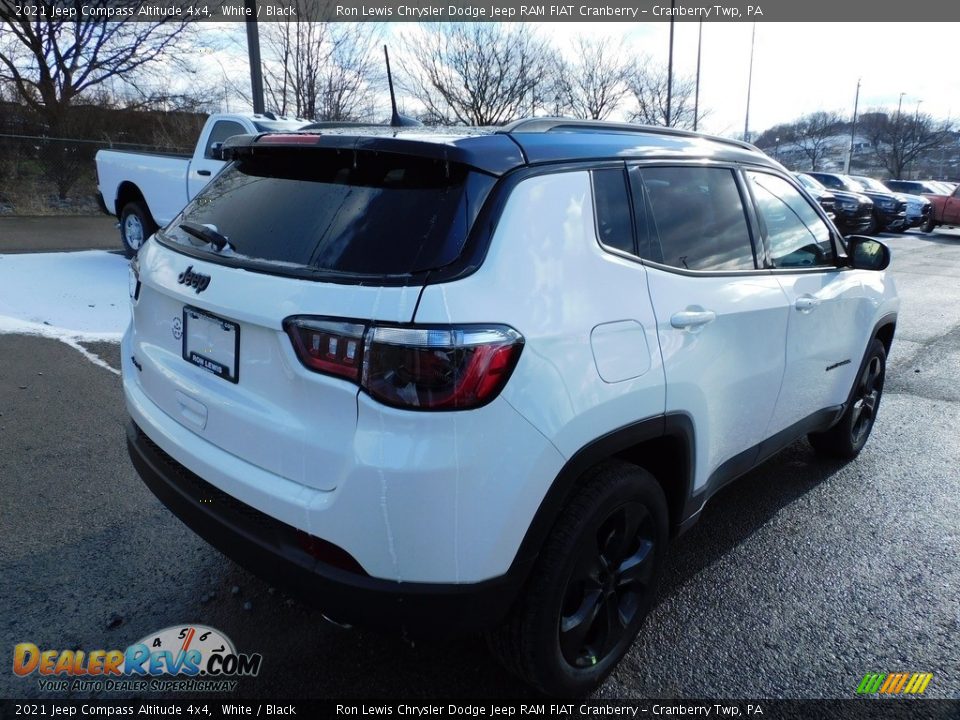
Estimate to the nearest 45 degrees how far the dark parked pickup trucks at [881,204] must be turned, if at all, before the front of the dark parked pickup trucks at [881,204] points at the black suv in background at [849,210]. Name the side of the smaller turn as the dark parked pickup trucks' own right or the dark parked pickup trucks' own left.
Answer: approximately 45° to the dark parked pickup trucks' own right

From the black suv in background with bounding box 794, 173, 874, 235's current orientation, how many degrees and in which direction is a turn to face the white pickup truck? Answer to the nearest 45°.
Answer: approximately 90° to its right

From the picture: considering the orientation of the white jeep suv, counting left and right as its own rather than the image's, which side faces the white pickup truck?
left

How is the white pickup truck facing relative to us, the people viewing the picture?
facing the viewer and to the right of the viewer

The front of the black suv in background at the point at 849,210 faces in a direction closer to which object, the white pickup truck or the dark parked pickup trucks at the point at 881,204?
the white pickup truck

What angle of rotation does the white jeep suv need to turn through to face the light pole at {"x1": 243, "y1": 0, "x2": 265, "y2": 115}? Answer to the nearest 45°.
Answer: approximately 45° to its left

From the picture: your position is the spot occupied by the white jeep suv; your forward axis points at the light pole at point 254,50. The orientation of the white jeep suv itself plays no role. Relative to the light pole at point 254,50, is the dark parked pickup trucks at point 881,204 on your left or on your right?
right

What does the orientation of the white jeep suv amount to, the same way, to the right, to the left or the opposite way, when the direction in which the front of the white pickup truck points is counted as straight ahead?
to the left

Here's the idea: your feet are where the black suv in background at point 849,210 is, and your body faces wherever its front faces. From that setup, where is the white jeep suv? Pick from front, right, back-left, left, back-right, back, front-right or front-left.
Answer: front-right

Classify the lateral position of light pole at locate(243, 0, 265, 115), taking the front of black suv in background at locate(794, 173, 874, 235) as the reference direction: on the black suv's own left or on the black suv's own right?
on the black suv's own right

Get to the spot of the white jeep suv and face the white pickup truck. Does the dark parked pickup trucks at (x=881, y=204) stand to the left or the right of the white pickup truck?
right
